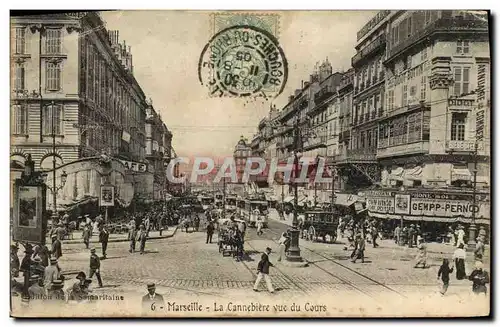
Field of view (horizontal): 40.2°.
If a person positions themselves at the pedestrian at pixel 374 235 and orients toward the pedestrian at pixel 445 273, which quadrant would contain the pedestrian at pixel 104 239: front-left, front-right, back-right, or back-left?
front-right
